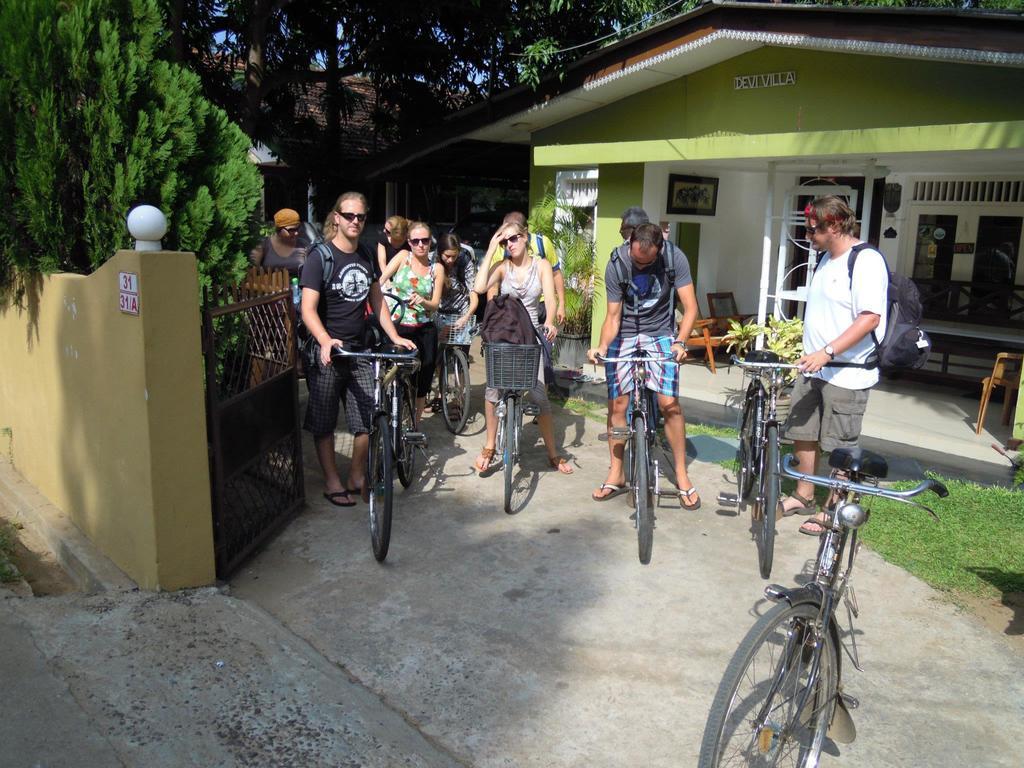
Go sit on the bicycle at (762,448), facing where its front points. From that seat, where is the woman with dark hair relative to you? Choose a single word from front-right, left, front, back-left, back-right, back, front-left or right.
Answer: back-right

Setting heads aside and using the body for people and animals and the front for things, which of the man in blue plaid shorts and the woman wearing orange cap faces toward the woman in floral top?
the woman wearing orange cap

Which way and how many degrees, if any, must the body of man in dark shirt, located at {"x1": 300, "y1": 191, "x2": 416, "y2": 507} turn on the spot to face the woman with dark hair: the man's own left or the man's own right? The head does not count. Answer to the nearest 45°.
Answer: approximately 90° to the man's own left

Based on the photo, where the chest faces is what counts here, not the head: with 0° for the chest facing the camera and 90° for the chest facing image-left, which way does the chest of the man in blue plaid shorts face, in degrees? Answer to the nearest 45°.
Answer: approximately 0°

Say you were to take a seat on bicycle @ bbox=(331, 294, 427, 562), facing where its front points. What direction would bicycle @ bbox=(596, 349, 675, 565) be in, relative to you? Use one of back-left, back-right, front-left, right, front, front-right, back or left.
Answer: left

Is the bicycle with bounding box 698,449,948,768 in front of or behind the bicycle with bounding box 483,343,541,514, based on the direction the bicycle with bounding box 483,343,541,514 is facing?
in front

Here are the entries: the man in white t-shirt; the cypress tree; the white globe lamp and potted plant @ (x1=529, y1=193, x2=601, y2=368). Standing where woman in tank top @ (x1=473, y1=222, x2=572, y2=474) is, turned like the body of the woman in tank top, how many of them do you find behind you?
1

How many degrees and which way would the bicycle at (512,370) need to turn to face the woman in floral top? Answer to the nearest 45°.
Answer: approximately 135° to its right

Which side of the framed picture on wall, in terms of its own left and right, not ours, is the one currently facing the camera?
front

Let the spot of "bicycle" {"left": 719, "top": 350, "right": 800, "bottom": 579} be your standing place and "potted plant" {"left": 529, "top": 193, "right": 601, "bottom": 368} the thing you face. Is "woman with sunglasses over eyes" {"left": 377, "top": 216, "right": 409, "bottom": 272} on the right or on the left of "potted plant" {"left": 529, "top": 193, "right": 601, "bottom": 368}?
left

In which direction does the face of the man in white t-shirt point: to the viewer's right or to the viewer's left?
to the viewer's left

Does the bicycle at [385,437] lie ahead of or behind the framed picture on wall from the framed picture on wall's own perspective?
ahead

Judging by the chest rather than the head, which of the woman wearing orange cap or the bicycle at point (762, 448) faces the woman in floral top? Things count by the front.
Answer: the woman wearing orange cap

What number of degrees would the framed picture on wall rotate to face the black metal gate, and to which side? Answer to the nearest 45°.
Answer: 0° — it already faces it
